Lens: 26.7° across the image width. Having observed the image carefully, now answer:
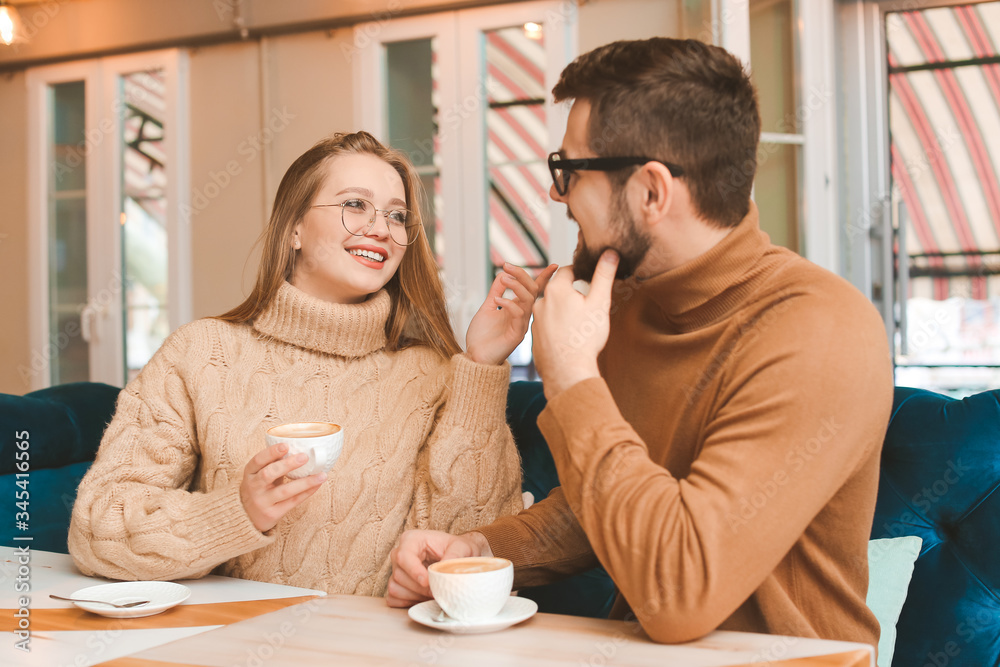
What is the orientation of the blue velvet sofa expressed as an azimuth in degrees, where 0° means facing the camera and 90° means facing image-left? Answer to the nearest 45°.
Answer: approximately 0°

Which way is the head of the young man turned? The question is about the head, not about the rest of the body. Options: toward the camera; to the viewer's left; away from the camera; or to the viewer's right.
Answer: to the viewer's left

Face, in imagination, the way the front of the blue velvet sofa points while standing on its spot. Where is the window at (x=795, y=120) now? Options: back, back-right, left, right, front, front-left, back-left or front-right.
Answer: back

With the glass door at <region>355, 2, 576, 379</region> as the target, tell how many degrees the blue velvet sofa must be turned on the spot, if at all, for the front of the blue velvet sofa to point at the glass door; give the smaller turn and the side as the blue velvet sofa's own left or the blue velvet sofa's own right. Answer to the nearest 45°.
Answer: approximately 180°

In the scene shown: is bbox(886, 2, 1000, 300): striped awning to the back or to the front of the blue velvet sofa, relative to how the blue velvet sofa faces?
to the back

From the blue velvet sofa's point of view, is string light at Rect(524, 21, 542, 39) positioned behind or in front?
behind

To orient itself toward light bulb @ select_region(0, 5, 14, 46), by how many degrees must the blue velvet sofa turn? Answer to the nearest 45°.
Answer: approximately 135° to its right

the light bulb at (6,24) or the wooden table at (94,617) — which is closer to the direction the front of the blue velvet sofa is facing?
the wooden table

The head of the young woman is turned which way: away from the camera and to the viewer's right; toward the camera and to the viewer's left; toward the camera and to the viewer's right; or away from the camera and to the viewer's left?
toward the camera and to the viewer's right
